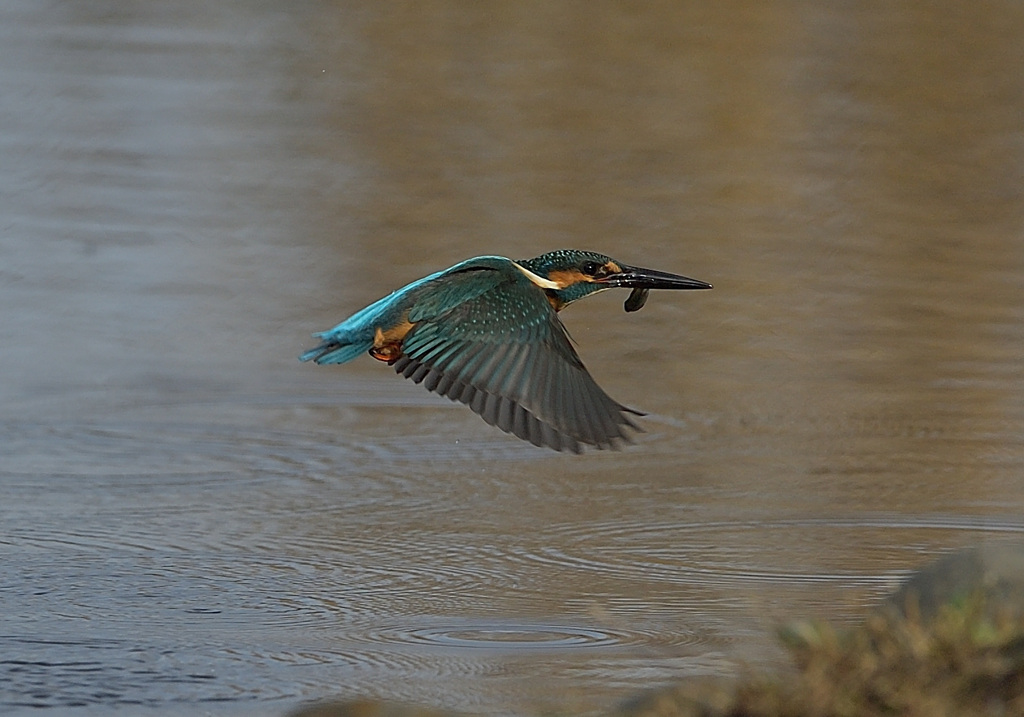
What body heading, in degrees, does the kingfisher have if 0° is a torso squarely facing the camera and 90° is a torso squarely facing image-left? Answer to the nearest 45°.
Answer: approximately 270°
